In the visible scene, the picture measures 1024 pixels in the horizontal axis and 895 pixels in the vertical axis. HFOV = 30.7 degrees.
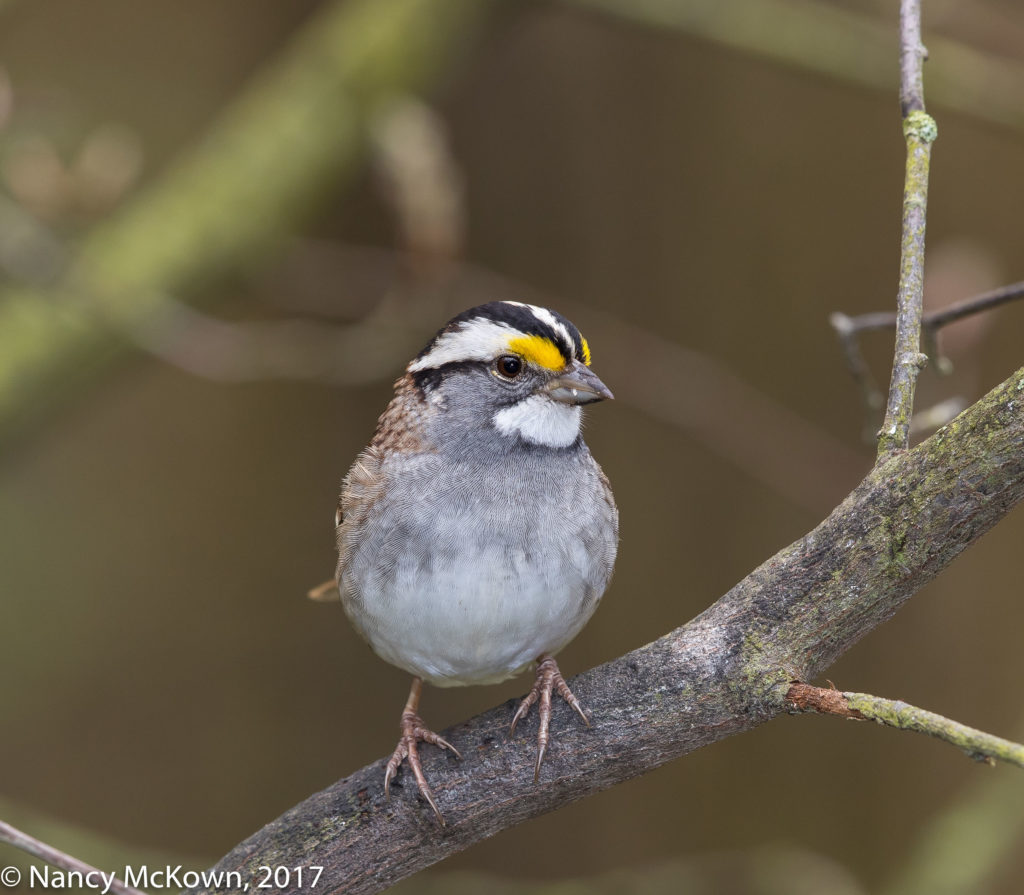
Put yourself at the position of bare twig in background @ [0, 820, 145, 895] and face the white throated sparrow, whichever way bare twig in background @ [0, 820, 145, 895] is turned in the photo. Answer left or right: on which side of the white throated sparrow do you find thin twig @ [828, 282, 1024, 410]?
left

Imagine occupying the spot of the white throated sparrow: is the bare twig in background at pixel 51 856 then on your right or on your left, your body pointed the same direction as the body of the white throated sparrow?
on your right

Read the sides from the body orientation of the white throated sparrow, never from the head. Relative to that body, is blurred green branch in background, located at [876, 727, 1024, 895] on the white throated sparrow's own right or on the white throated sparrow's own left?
on the white throated sparrow's own left
